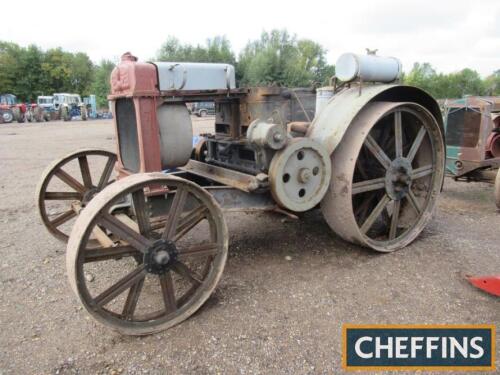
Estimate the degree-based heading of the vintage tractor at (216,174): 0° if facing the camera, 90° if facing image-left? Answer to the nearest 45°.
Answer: approximately 45°

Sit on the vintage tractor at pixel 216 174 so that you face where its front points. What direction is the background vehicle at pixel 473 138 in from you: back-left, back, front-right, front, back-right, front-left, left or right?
back

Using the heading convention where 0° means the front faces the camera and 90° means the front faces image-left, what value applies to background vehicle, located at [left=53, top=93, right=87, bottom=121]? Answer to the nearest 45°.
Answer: approximately 315°

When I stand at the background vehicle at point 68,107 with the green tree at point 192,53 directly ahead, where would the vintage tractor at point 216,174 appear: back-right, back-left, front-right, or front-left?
back-right

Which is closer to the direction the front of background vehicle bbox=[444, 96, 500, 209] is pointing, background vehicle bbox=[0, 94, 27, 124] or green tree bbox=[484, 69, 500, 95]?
the background vehicle

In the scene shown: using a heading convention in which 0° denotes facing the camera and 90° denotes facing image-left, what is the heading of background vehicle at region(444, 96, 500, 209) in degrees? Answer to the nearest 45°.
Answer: approximately 45°

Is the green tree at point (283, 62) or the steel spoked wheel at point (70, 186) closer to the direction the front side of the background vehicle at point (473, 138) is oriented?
the steel spoked wheel

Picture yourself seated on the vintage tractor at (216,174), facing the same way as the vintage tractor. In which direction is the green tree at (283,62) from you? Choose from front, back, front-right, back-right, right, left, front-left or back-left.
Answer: back-right

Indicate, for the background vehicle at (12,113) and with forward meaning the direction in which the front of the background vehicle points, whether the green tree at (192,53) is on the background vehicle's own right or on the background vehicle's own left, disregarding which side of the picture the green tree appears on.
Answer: on the background vehicle's own left

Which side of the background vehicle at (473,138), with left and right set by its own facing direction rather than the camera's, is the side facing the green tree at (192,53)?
right
